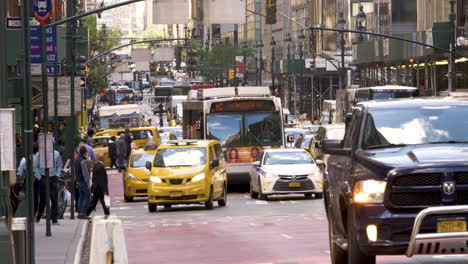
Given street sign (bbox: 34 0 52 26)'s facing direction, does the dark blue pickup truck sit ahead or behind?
ahead

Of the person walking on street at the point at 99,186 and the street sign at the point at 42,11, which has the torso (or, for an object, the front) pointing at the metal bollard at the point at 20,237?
the street sign

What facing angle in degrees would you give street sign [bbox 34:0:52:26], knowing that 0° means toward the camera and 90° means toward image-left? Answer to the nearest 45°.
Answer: approximately 0°

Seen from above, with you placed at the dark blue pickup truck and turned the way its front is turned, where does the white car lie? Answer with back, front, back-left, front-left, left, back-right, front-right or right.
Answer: back

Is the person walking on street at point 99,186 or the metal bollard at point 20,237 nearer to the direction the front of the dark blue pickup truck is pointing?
the metal bollard

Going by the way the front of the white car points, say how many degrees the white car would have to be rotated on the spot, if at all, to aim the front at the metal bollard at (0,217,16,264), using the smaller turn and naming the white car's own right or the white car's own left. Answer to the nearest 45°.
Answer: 0° — it already faces it
